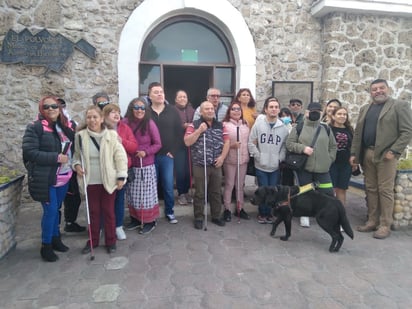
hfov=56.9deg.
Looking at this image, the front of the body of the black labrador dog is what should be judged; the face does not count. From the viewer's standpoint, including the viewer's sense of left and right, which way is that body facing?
facing to the left of the viewer

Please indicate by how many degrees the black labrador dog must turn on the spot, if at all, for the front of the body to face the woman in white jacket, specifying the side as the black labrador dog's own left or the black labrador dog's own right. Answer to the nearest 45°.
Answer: approximately 45° to the black labrador dog's own left

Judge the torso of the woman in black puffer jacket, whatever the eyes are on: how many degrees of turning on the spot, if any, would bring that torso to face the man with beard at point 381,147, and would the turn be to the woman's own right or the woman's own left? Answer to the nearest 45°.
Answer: approximately 45° to the woman's own left

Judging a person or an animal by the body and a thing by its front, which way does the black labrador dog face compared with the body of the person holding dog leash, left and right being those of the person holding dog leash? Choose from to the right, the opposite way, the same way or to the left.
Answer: to the right

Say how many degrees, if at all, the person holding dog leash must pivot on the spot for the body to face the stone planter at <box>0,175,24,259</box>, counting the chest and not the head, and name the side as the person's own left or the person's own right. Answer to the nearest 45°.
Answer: approximately 45° to the person's own right

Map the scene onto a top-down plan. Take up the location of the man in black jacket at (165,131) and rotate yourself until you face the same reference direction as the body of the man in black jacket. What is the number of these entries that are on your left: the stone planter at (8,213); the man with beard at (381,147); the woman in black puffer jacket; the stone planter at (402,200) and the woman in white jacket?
2

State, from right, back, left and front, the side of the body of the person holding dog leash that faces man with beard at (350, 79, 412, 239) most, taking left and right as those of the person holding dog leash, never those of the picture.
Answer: left

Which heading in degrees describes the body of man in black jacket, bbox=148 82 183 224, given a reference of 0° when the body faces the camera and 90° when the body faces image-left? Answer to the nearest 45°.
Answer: approximately 0°

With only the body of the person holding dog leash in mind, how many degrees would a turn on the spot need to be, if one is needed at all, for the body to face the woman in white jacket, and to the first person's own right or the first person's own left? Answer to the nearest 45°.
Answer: approximately 45° to the first person's own right

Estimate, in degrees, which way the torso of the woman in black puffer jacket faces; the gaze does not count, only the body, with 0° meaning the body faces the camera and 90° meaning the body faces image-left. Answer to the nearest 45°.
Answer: approximately 315°

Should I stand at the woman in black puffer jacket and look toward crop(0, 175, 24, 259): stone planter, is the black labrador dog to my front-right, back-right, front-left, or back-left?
back-right
